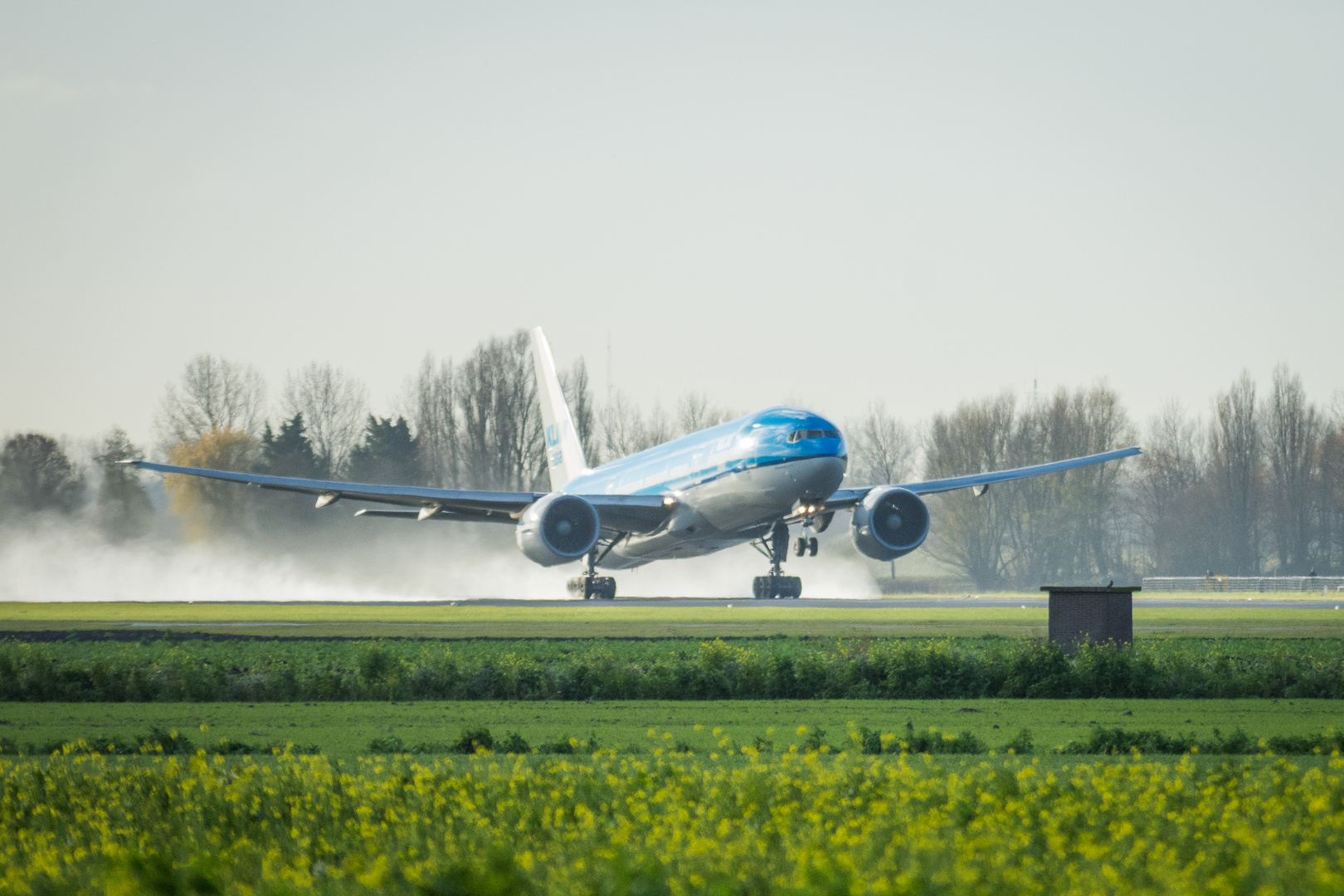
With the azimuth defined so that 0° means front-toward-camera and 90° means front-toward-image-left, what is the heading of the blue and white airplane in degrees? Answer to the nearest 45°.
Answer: approximately 0°

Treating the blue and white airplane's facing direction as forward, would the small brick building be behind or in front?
in front
